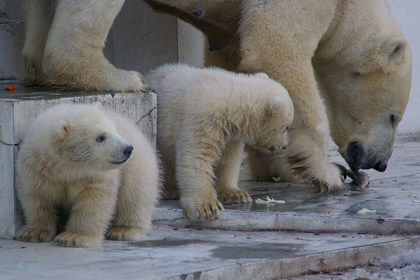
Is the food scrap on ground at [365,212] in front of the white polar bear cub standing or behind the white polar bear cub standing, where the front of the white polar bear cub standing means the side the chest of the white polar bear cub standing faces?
in front

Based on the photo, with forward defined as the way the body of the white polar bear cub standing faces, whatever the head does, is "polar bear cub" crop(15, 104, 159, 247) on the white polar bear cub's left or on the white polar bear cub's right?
on the white polar bear cub's right

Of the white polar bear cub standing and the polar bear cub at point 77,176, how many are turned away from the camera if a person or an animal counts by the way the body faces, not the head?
0

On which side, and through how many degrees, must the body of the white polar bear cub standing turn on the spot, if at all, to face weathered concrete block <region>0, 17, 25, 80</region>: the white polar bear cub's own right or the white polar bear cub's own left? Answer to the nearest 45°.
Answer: approximately 180°

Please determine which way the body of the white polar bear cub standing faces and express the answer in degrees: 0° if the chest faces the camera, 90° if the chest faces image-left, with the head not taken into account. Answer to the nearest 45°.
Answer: approximately 315°

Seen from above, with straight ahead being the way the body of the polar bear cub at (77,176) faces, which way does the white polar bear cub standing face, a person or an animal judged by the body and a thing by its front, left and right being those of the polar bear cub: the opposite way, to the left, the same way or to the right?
to the left
